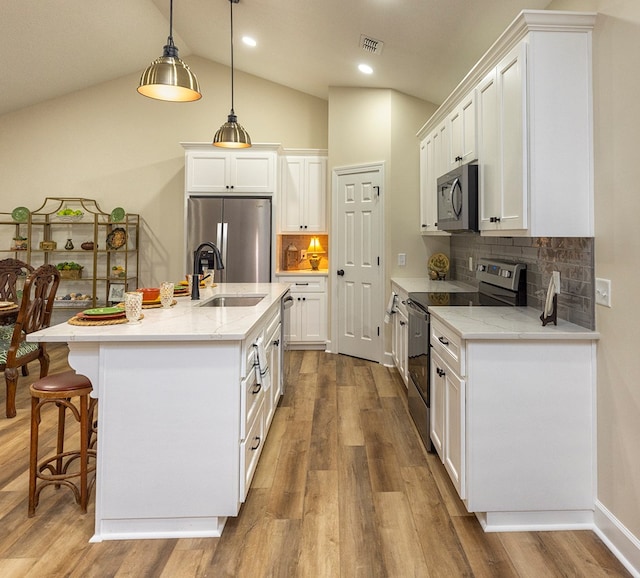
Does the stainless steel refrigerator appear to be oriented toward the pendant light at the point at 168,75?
yes

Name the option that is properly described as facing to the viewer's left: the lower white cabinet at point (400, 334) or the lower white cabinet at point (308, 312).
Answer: the lower white cabinet at point (400, 334)

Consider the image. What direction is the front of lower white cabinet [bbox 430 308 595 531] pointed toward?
to the viewer's left

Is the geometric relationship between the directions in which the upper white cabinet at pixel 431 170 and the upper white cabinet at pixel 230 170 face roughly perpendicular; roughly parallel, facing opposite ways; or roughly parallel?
roughly perpendicular

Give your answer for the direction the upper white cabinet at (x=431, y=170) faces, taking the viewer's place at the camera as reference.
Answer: facing to the left of the viewer

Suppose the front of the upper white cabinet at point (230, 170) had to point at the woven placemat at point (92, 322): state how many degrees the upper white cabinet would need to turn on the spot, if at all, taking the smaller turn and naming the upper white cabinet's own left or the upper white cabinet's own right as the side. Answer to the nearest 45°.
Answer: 0° — it already faces it

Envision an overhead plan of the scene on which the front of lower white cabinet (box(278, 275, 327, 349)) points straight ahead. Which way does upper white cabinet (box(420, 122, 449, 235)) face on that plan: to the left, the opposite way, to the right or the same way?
to the right
